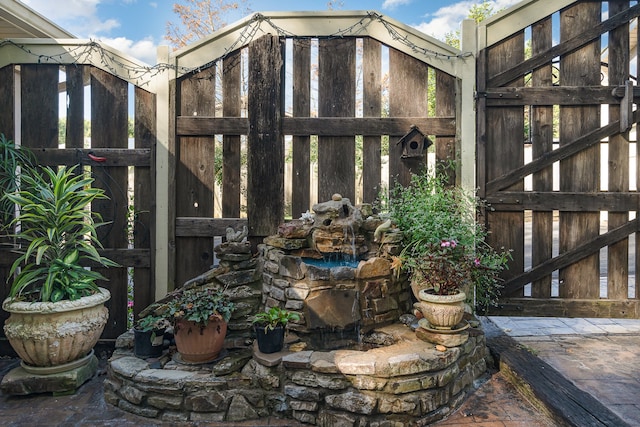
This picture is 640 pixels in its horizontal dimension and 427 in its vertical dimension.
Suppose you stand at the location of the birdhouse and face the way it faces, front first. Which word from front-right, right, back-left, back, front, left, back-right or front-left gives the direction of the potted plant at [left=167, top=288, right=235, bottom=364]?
front-right

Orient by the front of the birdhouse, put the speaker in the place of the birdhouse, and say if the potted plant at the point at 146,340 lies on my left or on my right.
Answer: on my right

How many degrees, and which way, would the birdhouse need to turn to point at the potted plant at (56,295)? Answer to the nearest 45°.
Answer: approximately 45° to its right

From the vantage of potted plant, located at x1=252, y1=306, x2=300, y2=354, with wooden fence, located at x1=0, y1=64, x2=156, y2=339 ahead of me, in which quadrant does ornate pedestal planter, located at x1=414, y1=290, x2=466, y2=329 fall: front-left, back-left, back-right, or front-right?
back-right

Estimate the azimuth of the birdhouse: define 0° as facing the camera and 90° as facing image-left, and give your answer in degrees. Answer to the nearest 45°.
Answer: approximately 0°

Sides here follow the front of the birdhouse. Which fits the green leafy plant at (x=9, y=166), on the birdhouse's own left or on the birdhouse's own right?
on the birdhouse's own right
